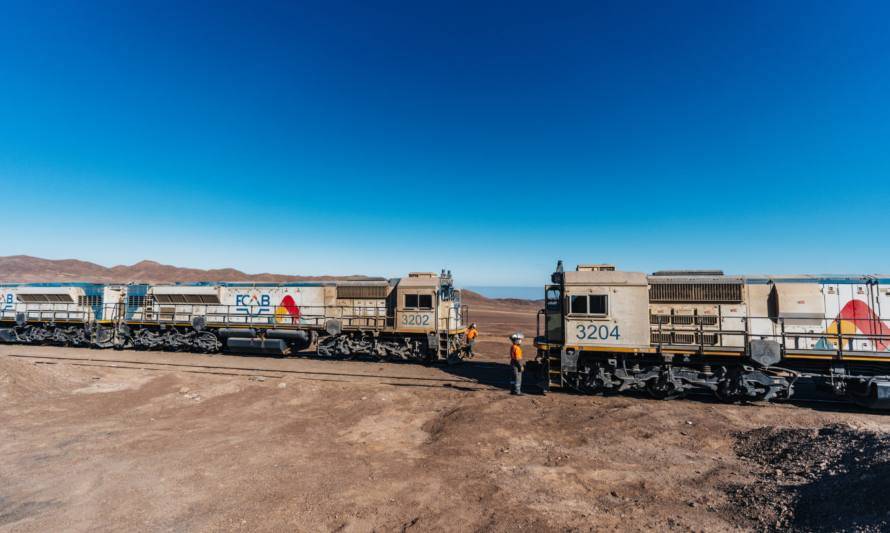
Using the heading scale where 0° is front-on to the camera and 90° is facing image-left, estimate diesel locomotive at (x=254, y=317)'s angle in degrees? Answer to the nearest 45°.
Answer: approximately 315°

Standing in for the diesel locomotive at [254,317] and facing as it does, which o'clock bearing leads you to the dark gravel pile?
The dark gravel pile is roughly at 1 o'clock from the diesel locomotive.

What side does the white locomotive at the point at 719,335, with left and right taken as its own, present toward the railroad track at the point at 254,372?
front

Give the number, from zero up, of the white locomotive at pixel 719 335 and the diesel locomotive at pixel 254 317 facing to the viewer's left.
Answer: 1

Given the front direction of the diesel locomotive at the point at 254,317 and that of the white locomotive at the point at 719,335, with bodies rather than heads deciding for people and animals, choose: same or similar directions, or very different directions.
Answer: very different directions

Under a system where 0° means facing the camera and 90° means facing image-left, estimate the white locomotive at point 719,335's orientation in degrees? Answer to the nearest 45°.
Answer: approximately 90°

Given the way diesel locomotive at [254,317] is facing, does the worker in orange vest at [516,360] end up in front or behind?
in front

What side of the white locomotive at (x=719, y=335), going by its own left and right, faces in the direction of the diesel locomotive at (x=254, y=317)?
front

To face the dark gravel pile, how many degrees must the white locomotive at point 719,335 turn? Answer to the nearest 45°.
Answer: approximately 90° to its left

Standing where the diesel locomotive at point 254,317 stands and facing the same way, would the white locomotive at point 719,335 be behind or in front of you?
in front
